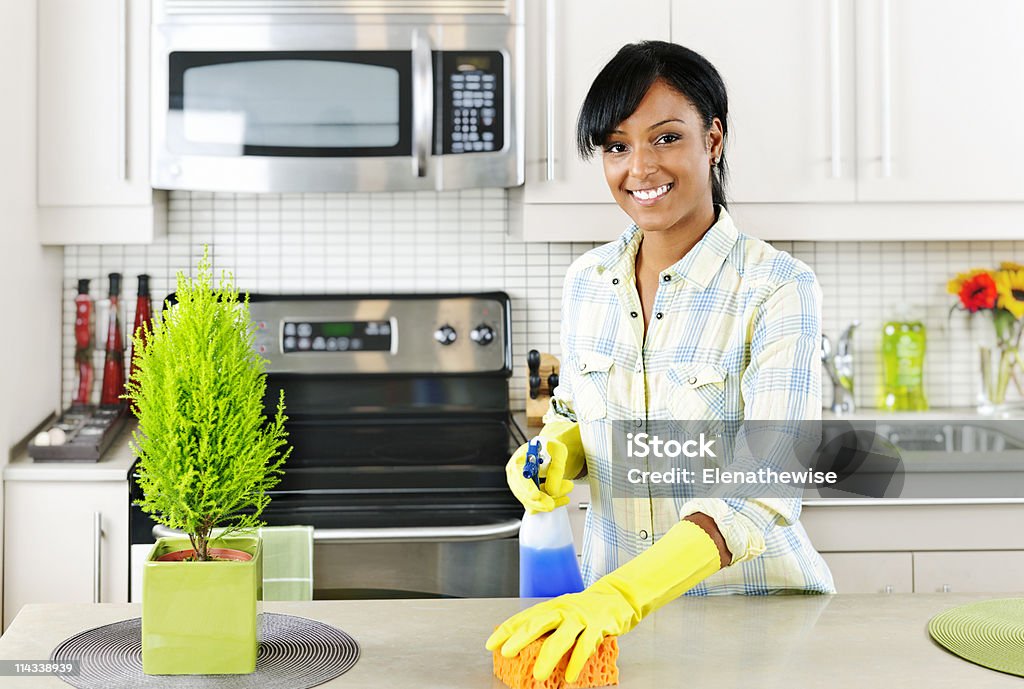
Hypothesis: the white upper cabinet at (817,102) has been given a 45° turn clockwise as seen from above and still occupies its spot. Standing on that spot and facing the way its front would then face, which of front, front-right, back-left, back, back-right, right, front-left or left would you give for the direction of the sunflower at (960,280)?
back

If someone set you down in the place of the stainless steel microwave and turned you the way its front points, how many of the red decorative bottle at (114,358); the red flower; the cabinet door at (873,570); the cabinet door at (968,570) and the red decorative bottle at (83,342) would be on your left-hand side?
3

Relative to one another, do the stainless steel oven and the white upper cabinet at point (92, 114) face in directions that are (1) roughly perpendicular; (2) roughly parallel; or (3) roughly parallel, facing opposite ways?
roughly parallel

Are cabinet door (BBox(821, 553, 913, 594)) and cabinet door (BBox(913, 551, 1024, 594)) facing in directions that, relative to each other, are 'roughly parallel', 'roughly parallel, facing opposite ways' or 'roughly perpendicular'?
roughly parallel

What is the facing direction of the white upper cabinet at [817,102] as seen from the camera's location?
facing the viewer

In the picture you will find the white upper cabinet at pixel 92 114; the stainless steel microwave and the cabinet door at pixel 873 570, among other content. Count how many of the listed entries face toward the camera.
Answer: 3

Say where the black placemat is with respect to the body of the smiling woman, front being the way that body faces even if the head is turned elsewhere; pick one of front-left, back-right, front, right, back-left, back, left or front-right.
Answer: front

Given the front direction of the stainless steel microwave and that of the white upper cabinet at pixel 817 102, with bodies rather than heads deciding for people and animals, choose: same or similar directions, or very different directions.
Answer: same or similar directions

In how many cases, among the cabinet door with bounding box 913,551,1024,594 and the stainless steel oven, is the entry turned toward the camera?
2

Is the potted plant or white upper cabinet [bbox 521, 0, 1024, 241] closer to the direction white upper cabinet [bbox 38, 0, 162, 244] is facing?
the potted plant

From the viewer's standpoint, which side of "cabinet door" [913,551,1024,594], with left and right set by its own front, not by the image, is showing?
front

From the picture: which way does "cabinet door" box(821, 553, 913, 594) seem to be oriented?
toward the camera

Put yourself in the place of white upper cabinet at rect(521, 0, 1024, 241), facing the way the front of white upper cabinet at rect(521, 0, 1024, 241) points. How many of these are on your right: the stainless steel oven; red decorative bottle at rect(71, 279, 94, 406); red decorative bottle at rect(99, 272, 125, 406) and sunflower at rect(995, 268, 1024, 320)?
3

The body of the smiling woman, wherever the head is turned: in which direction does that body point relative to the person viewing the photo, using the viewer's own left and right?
facing the viewer and to the left of the viewer
